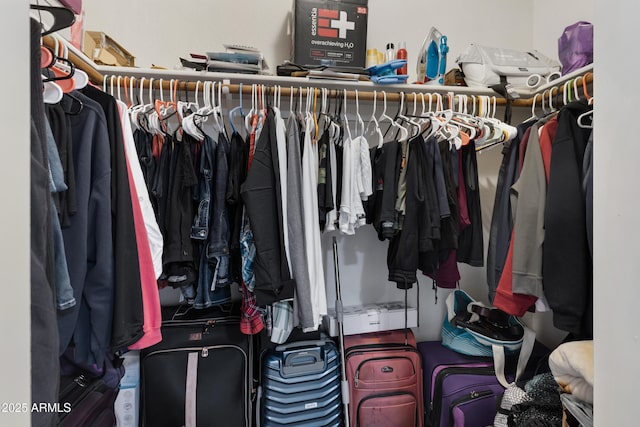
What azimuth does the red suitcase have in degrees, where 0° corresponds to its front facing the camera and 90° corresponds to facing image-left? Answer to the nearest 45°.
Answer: approximately 0°

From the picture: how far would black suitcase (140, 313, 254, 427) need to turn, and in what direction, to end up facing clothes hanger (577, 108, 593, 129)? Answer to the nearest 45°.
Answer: approximately 45° to its left

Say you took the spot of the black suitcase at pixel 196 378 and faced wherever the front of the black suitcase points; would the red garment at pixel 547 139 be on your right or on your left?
on your left

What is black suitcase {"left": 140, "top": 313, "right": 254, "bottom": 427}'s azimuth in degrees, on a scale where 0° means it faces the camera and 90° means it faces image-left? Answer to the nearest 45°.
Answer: approximately 0°

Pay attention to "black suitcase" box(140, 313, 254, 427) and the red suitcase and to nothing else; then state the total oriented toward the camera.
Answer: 2

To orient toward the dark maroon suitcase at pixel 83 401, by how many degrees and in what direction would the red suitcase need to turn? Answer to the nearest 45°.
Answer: approximately 45° to its right
